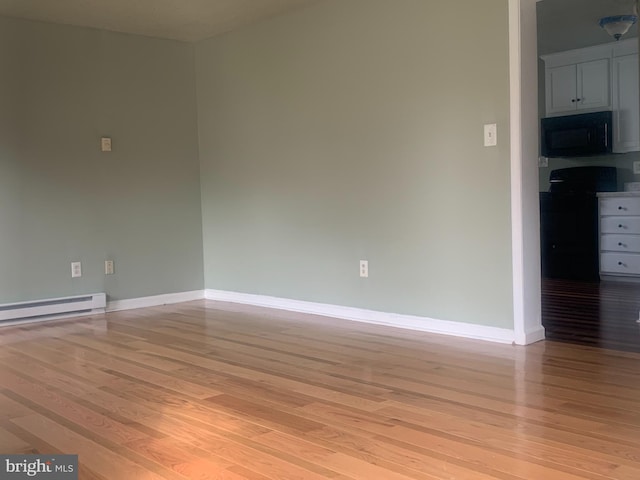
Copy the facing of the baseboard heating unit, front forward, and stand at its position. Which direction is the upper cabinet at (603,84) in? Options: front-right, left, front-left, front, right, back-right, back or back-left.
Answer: front-left

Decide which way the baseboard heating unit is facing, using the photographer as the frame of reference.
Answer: facing the viewer and to the right of the viewer

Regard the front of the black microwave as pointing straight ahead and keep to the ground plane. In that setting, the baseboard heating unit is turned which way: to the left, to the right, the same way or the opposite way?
to the left

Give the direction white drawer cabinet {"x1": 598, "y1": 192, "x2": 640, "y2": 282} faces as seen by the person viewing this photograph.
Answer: facing the viewer

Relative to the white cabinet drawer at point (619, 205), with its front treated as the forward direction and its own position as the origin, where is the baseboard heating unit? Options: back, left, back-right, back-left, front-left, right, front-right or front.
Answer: front-right

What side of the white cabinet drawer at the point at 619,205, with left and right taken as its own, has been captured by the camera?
front
